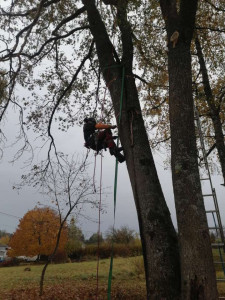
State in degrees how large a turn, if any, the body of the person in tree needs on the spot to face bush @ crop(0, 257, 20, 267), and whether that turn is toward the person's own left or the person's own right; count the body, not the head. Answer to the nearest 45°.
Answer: approximately 90° to the person's own left

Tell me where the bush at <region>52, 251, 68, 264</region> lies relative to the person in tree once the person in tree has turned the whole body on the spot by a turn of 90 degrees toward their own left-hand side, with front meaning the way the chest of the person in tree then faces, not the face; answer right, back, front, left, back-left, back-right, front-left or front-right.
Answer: front

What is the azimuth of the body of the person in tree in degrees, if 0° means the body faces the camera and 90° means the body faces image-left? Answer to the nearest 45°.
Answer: approximately 270°

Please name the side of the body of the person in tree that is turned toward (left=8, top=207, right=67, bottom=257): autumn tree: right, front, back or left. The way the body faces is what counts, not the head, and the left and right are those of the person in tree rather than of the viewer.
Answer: left

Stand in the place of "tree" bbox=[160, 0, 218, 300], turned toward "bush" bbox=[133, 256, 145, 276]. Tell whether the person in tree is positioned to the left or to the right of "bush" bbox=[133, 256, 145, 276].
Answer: left
